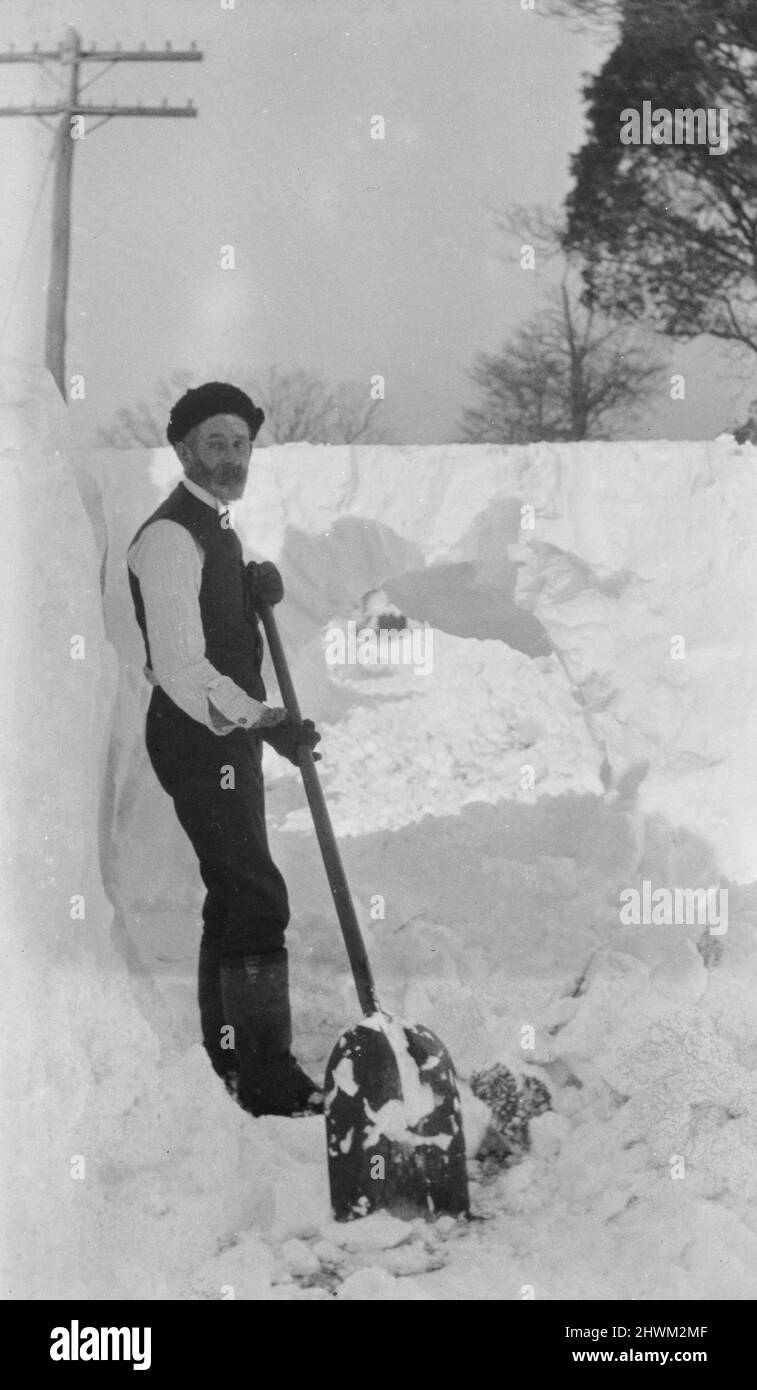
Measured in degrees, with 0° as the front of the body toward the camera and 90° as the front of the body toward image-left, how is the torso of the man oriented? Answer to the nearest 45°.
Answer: approximately 315°
